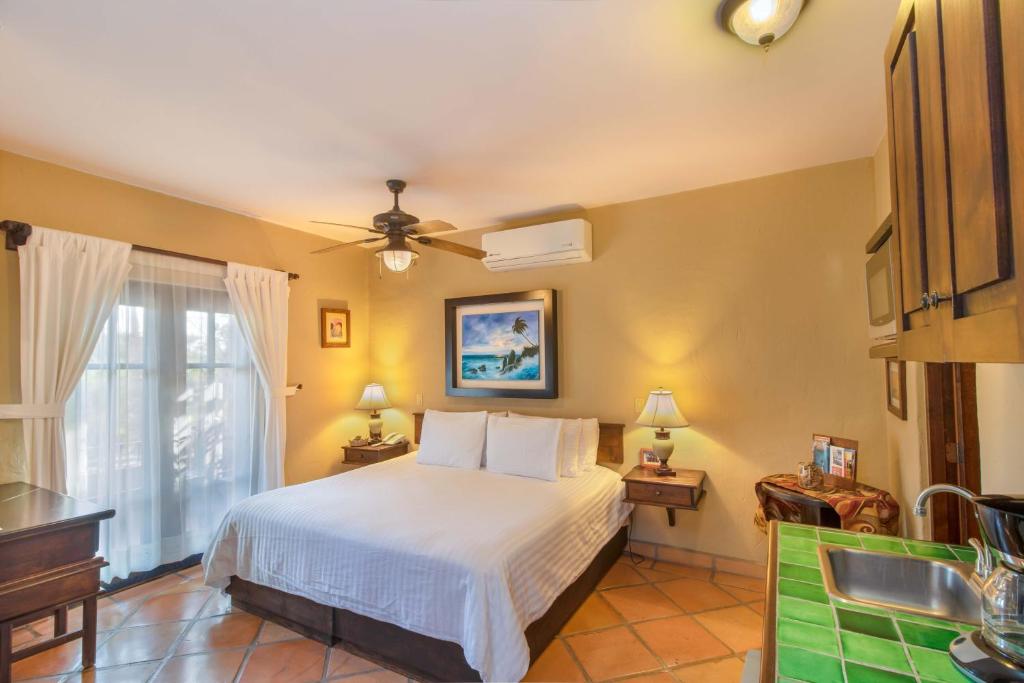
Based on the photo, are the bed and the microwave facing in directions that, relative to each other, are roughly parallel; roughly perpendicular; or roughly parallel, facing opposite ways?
roughly perpendicular

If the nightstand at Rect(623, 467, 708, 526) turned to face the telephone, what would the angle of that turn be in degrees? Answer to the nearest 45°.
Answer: approximately 90° to its right

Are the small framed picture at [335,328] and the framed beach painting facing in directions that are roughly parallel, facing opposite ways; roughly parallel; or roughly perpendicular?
roughly perpendicular

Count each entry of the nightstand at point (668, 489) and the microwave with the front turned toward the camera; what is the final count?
1

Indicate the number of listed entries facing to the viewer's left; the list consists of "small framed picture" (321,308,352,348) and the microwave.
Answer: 1

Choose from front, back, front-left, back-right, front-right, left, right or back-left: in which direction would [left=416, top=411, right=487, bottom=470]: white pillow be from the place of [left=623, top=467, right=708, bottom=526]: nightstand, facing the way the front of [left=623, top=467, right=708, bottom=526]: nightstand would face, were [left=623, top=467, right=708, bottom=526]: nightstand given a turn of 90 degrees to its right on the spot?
front

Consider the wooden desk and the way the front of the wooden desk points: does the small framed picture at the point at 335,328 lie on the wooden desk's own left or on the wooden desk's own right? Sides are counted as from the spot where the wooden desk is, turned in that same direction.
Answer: on the wooden desk's own left

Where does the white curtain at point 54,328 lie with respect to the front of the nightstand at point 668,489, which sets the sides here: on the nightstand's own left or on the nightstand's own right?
on the nightstand's own right

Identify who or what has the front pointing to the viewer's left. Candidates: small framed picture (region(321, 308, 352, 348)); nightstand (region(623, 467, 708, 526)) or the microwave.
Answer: the microwave
